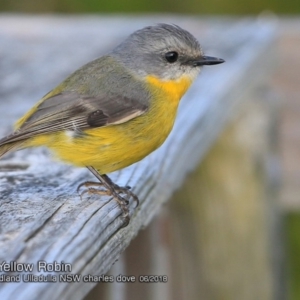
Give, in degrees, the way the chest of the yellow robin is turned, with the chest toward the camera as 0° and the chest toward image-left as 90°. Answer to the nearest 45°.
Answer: approximately 270°
